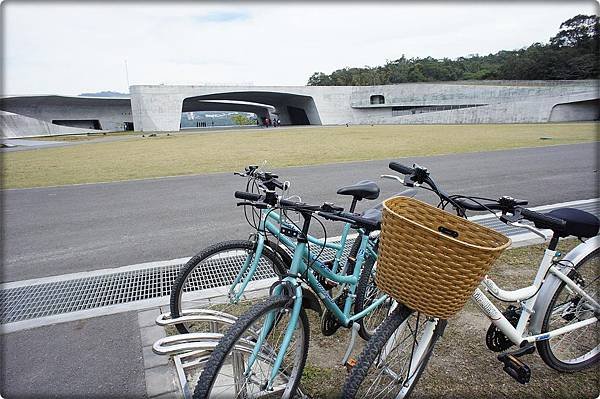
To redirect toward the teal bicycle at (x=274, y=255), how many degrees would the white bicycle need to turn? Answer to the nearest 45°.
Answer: approximately 45° to its right

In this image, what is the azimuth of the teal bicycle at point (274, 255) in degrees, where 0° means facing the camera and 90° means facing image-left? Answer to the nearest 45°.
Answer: approximately 45°

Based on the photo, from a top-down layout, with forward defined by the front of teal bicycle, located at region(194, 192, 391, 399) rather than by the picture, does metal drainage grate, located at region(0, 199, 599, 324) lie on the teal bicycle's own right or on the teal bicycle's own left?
on the teal bicycle's own right

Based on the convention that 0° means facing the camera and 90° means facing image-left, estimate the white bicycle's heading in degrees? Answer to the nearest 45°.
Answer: approximately 45°

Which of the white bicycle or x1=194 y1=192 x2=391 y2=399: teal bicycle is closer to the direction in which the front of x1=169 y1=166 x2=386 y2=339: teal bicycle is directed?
the teal bicycle
